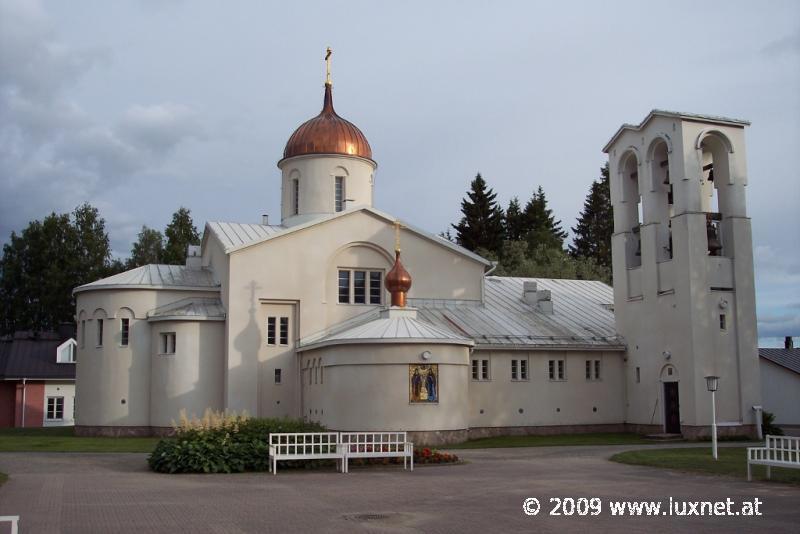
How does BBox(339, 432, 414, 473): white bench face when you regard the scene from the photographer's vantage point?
facing the viewer

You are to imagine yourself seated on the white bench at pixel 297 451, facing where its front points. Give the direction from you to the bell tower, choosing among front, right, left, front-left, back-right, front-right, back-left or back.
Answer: back-left

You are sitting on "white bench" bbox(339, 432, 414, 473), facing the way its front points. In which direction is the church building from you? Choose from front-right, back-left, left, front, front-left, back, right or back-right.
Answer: back

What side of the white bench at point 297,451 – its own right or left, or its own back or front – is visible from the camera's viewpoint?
front

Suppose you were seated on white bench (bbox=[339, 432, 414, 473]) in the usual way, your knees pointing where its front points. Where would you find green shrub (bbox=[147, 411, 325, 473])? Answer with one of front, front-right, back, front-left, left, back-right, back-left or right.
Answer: right

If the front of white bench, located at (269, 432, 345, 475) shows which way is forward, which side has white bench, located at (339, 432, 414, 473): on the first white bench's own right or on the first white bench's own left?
on the first white bench's own left

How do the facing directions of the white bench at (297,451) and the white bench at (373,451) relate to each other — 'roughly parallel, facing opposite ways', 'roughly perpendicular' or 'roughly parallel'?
roughly parallel
